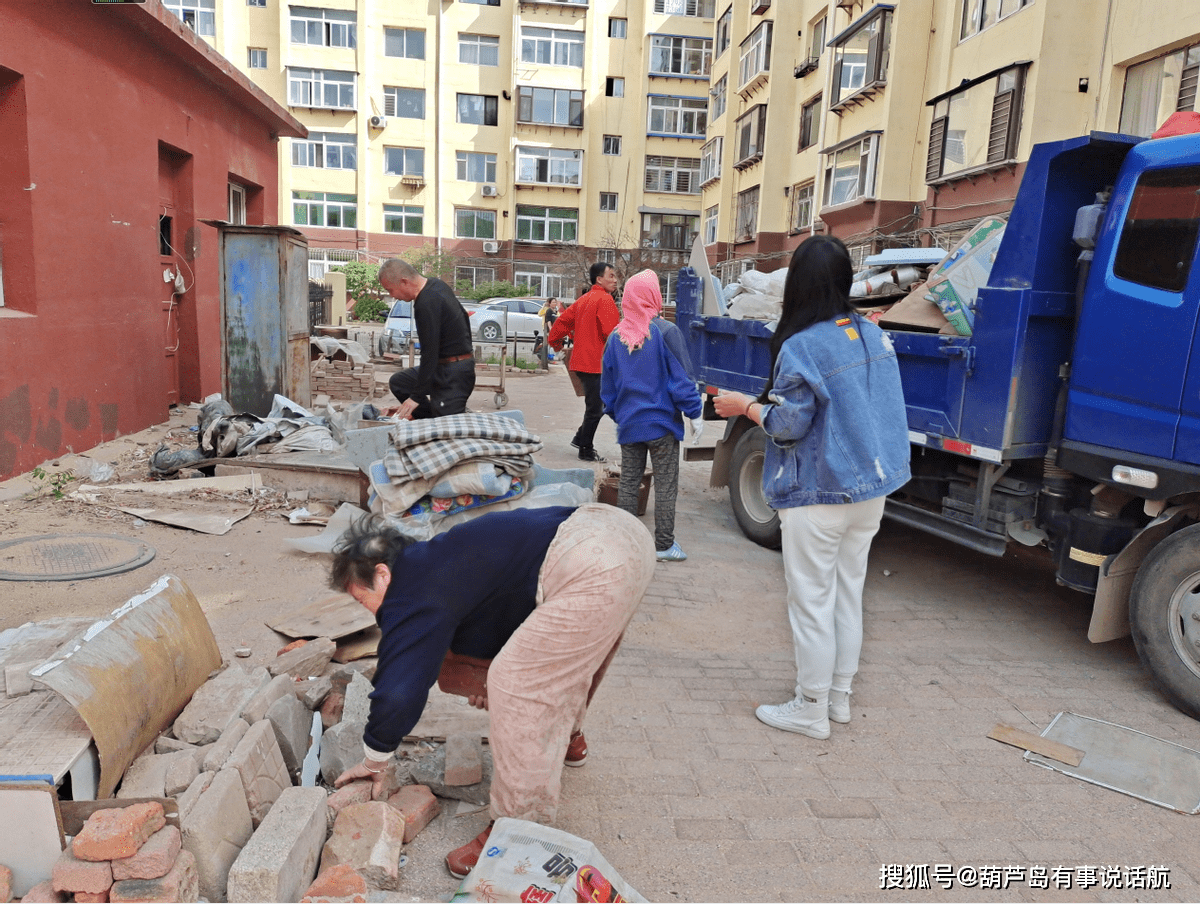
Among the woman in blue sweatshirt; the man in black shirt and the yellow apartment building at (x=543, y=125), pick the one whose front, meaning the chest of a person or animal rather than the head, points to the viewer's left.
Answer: the man in black shirt

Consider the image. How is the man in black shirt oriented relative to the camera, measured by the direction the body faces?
to the viewer's left

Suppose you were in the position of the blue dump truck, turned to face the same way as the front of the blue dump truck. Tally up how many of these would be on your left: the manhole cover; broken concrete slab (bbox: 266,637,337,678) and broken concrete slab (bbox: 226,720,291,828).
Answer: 0

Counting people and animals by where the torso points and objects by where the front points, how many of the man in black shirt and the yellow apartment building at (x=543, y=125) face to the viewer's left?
1

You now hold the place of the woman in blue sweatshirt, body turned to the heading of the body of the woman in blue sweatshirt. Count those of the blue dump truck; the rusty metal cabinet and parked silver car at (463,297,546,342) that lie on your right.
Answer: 1

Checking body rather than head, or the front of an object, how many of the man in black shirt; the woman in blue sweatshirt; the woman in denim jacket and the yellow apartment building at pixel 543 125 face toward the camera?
1

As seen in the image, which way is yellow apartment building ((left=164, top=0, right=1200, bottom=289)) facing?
toward the camera

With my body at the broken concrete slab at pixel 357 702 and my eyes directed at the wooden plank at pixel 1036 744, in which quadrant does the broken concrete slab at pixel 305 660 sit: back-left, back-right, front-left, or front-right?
back-left

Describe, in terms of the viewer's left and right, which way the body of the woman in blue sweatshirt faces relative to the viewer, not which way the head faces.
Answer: facing away from the viewer and to the right of the viewer

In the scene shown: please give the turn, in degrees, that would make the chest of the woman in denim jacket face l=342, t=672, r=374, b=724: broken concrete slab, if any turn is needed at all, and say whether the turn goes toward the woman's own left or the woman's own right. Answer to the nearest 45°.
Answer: approximately 90° to the woman's own left

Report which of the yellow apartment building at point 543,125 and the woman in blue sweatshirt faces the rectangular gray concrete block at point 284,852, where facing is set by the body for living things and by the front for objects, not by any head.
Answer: the yellow apartment building

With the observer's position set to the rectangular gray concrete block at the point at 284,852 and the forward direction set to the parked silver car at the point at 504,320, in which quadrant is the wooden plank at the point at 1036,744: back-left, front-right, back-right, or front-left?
front-right

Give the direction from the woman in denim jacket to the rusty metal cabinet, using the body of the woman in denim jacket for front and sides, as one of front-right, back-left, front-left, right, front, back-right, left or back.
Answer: front

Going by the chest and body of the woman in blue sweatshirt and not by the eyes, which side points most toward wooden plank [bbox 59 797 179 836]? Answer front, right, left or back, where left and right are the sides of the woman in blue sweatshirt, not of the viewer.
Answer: back

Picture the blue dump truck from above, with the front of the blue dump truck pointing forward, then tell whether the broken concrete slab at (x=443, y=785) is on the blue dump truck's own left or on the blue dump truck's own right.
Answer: on the blue dump truck's own right

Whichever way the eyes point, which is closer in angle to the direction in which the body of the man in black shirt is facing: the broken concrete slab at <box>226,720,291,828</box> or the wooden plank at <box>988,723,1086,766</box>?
the broken concrete slab

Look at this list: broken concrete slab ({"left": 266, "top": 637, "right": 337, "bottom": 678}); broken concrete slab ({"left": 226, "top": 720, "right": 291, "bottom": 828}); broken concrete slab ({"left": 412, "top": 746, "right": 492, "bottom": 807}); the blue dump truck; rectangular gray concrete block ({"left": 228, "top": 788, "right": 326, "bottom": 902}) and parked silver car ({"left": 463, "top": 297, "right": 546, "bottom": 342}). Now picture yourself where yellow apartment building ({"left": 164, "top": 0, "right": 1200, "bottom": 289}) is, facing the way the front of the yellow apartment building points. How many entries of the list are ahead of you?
6

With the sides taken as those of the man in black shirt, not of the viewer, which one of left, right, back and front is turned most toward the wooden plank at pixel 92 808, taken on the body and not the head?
left

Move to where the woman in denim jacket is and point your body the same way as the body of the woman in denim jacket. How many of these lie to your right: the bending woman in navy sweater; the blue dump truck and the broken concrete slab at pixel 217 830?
1

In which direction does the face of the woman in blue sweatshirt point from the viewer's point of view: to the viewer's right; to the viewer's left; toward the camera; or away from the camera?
away from the camera

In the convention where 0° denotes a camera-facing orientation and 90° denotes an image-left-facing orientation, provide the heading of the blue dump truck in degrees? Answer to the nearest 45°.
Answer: approximately 315°

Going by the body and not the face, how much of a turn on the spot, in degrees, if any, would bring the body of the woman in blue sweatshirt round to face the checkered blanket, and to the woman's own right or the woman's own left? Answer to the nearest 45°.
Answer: approximately 135° to the woman's own left
